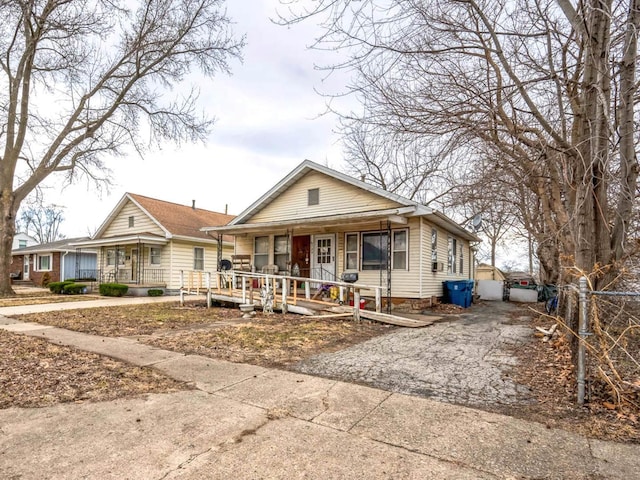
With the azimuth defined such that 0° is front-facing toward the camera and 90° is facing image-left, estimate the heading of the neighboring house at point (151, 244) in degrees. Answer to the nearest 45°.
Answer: approximately 45°

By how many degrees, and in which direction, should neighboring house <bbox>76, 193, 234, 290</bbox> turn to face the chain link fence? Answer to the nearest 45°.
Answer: approximately 45° to its left

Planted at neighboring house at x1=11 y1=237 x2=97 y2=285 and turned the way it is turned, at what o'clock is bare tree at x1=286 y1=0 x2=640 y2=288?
The bare tree is roughly at 10 o'clock from the neighboring house.

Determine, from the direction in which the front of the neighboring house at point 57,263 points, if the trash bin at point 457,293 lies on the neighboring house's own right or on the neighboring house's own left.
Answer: on the neighboring house's own left

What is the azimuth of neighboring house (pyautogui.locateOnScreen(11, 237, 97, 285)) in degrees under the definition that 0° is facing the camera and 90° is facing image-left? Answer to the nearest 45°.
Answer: approximately 45°

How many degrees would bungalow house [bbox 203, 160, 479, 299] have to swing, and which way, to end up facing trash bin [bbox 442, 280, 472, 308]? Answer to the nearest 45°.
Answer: approximately 135° to its left

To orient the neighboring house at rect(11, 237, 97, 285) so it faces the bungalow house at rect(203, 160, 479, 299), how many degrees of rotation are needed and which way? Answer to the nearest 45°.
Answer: approximately 45° to its left

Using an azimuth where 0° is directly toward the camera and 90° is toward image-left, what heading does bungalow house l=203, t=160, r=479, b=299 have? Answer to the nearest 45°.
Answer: approximately 45°

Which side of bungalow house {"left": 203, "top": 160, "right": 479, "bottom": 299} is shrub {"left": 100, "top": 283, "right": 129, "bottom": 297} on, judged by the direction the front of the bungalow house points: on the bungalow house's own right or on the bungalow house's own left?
on the bungalow house's own right
